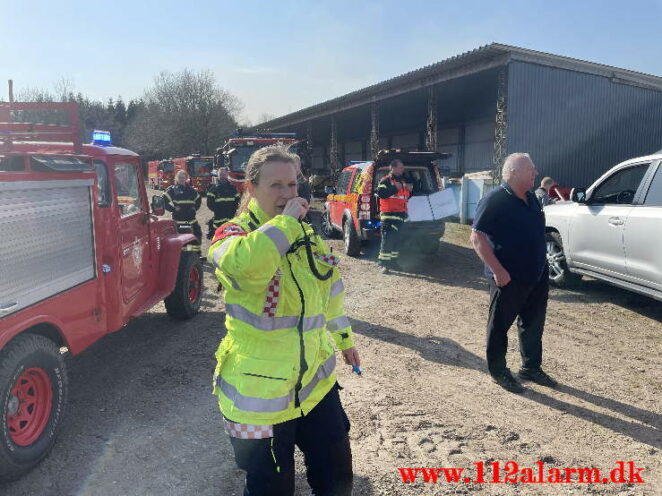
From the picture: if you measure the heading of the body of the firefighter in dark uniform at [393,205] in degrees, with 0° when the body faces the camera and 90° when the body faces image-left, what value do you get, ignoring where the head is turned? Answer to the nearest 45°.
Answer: approximately 315°

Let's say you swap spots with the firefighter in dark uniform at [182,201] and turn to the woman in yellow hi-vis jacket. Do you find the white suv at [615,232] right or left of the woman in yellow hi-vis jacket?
left

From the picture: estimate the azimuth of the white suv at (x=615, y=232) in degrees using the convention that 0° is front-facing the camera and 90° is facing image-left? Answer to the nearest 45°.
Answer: approximately 135°

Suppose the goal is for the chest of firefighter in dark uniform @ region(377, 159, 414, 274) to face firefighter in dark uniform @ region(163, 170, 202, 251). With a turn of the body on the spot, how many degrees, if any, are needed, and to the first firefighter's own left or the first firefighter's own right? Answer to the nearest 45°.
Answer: approximately 135° to the first firefighter's own right

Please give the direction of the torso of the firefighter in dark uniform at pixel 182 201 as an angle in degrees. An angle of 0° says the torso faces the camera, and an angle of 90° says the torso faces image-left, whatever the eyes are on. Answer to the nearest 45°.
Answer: approximately 0°
